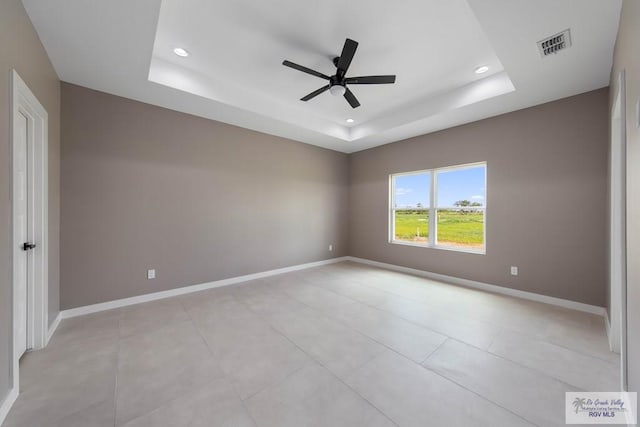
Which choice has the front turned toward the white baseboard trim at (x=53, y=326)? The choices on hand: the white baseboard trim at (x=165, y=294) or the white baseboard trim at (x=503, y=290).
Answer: the white baseboard trim at (x=503, y=290)

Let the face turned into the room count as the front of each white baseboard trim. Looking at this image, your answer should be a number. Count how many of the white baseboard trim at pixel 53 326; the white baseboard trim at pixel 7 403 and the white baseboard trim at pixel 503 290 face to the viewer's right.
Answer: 2

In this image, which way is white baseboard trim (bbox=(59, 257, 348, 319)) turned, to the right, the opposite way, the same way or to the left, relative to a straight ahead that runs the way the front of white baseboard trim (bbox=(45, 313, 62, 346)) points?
to the right

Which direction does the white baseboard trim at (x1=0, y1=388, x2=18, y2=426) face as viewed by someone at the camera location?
facing to the right of the viewer

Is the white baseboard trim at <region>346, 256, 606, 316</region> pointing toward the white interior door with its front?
yes

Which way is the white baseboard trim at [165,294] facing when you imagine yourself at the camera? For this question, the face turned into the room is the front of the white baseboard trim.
facing the viewer and to the right of the viewer

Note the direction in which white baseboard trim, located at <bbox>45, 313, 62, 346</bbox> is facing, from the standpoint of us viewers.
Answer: facing to the right of the viewer

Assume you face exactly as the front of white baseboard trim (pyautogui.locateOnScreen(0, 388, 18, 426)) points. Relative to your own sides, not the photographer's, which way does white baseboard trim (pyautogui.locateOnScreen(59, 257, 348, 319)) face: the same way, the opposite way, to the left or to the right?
to the right

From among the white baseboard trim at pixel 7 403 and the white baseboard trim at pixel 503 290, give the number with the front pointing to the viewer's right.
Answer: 1

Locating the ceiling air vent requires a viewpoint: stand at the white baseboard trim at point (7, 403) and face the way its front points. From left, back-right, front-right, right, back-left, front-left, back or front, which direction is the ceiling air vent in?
front-right
